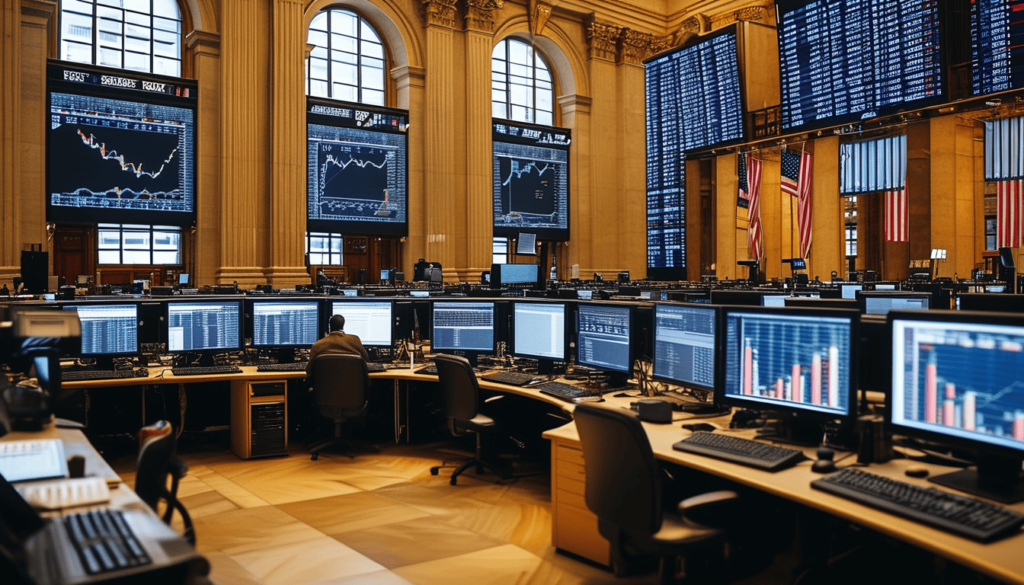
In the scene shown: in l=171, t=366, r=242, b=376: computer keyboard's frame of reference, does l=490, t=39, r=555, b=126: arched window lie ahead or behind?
behind

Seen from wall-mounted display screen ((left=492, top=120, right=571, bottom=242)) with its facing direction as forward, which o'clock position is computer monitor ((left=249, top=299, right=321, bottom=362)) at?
The computer monitor is roughly at 2 o'clock from the wall-mounted display screen.

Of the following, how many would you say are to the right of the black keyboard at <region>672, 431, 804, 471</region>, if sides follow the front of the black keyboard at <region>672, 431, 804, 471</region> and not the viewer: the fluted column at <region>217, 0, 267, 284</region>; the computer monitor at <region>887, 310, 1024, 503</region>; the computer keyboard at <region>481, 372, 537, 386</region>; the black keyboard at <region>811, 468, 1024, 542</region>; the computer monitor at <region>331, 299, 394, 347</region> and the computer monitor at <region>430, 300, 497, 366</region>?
4

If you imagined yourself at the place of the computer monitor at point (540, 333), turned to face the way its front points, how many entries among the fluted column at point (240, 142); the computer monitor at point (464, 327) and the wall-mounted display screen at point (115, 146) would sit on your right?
3

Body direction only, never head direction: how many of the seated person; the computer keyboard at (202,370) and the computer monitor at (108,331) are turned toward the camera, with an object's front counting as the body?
2

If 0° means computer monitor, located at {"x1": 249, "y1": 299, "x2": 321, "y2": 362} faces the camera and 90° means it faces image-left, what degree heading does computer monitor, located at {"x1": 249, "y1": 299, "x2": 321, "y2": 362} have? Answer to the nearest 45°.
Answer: approximately 0°

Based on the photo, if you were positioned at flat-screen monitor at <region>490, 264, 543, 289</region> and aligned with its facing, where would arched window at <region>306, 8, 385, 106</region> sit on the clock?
The arched window is roughly at 5 o'clock from the flat-screen monitor.

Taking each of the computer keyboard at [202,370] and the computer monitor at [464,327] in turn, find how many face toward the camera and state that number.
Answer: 2

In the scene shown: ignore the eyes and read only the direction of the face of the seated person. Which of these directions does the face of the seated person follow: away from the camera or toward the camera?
away from the camera
